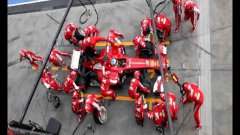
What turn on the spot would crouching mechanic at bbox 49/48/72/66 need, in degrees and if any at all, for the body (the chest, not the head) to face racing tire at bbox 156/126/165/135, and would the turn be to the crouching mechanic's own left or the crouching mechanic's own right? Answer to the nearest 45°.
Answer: approximately 45° to the crouching mechanic's own right

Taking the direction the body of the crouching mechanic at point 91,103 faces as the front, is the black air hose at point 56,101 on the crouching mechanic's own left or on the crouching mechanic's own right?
on the crouching mechanic's own left

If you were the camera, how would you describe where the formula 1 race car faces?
facing to the right of the viewer

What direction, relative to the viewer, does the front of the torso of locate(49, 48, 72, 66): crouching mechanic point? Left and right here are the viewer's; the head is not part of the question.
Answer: facing to the right of the viewer
